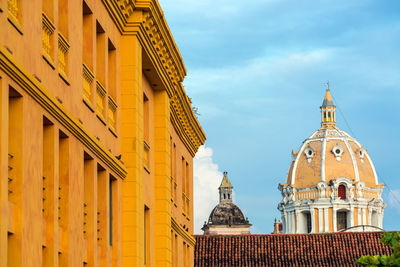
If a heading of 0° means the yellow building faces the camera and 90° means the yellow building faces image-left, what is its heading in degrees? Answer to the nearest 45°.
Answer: approximately 315°
